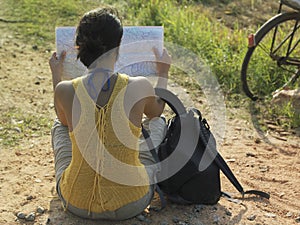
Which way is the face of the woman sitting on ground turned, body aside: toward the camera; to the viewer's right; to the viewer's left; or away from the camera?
away from the camera

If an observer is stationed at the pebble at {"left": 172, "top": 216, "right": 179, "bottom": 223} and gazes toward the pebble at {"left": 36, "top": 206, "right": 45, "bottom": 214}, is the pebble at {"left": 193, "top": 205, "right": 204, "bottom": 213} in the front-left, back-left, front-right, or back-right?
back-right

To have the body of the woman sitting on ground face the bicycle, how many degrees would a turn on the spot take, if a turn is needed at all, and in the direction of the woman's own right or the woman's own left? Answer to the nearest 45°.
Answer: approximately 45° to the woman's own right

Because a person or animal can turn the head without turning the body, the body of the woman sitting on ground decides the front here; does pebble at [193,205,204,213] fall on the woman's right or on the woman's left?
on the woman's right

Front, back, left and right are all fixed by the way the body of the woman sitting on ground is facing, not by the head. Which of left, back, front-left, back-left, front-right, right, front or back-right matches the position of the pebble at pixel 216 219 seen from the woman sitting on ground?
right

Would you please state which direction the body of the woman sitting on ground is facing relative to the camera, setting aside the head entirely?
away from the camera
